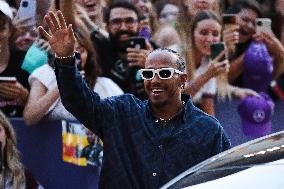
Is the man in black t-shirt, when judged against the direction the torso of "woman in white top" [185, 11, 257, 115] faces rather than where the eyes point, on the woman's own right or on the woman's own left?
on the woman's own right

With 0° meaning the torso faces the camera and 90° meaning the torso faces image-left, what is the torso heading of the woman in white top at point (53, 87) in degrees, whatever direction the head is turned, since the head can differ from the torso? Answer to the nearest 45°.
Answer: approximately 0°

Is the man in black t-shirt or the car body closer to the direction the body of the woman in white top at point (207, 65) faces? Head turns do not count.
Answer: the car body

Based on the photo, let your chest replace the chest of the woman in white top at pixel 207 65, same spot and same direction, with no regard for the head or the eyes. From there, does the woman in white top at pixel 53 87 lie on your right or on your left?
on your right

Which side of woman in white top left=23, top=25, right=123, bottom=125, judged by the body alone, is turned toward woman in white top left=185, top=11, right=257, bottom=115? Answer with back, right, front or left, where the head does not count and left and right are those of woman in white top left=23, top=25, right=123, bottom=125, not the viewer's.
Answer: left

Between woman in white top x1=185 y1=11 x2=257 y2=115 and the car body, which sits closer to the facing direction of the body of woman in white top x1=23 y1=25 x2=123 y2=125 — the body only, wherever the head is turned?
the car body

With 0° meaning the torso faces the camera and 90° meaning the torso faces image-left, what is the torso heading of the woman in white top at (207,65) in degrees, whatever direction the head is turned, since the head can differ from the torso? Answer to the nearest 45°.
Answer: approximately 315°
